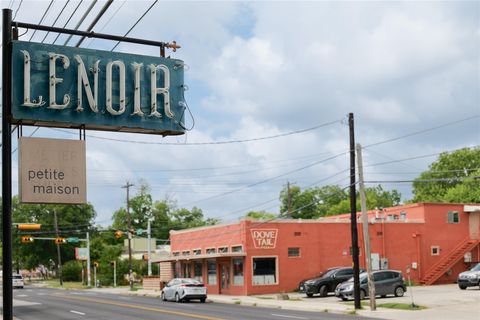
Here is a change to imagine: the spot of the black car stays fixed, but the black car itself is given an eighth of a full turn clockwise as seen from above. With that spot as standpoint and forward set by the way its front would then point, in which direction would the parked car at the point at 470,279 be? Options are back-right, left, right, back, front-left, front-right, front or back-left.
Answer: back

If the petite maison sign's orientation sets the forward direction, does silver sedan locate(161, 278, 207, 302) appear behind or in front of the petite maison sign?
behind

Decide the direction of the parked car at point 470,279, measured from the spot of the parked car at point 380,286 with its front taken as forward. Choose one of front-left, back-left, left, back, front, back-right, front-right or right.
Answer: back

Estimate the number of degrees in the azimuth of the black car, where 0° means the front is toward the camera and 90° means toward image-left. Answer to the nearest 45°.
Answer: approximately 45°

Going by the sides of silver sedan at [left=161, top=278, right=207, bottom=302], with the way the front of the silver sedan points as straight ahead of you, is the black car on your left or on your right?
on your right

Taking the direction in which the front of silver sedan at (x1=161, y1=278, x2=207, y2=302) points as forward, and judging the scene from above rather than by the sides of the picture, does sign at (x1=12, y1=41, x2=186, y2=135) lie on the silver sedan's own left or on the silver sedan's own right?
on the silver sedan's own left

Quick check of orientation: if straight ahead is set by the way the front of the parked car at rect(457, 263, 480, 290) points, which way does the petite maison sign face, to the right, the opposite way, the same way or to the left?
to the left

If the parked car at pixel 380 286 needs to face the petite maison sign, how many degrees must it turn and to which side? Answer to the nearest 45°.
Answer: approximately 45° to its left

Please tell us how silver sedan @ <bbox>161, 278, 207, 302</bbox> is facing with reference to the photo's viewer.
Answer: facing away from the viewer and to the left of the viewer

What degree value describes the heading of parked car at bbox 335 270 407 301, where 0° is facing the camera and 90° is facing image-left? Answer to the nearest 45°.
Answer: approximately 45°

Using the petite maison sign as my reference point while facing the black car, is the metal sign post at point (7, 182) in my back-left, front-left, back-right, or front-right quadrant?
back-left

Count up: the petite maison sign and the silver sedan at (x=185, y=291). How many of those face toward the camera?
1

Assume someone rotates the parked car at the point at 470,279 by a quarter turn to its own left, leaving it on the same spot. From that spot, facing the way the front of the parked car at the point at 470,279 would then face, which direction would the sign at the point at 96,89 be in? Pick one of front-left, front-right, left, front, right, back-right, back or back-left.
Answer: front-right
